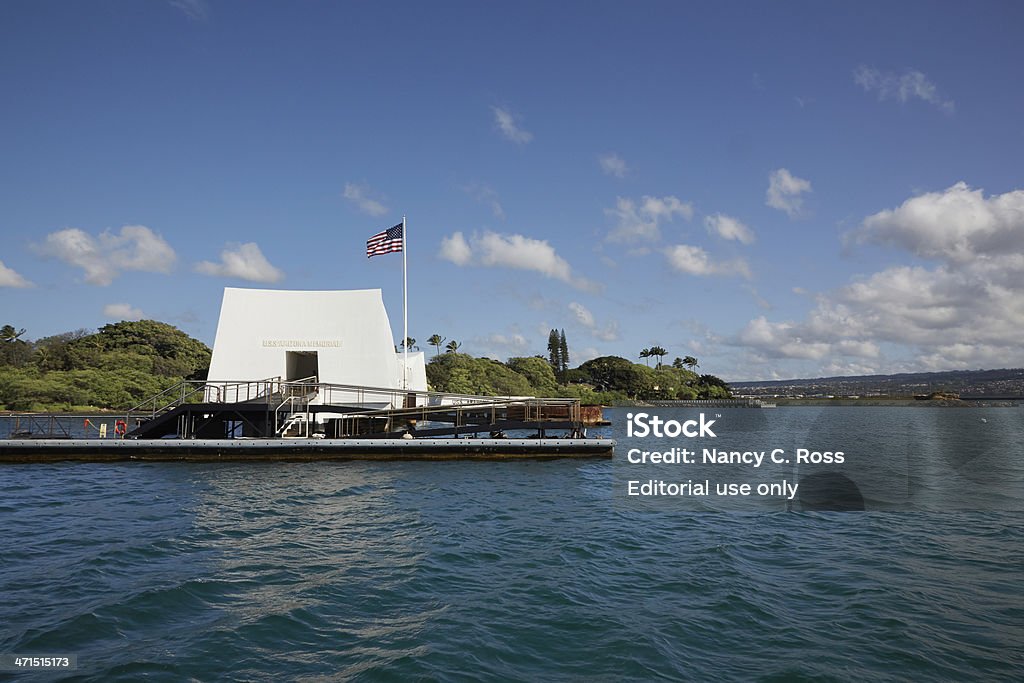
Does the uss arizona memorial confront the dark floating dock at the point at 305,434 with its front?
yes

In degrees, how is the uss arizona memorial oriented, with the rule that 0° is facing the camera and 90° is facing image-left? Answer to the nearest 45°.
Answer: approximately 0°
